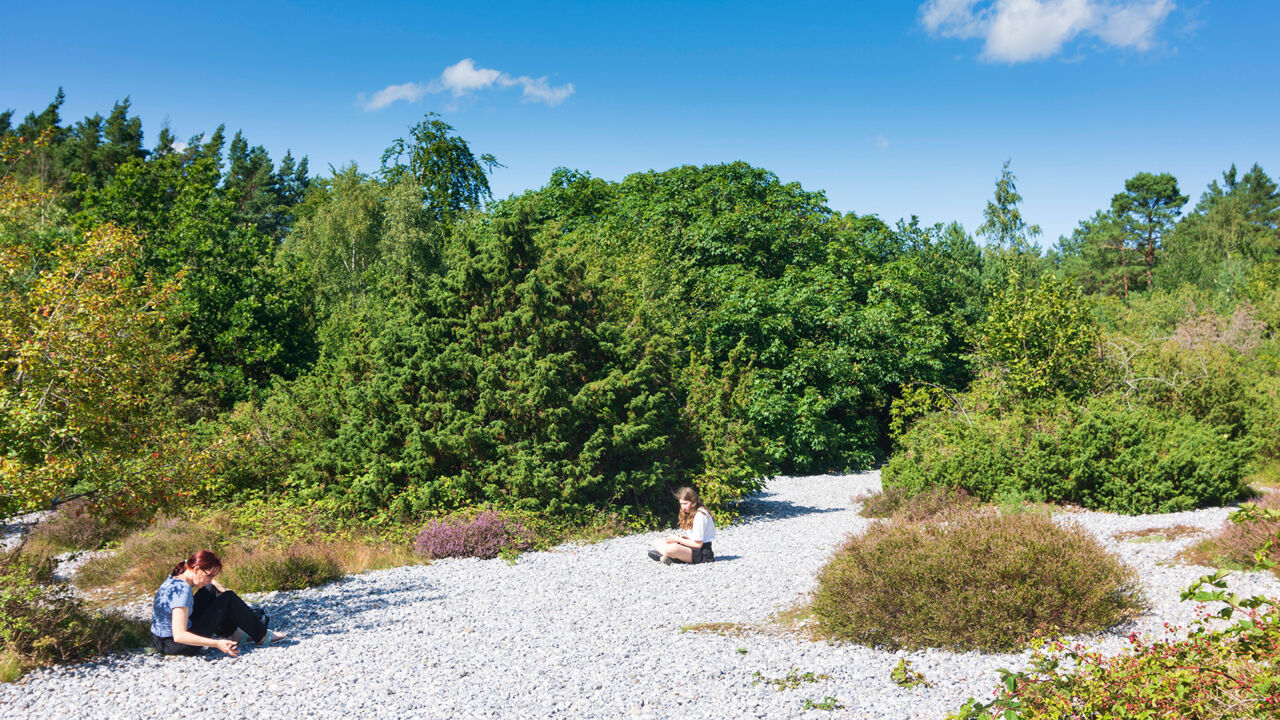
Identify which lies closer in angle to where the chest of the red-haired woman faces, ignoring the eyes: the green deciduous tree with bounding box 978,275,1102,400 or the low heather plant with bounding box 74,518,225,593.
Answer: the green deciduous tree

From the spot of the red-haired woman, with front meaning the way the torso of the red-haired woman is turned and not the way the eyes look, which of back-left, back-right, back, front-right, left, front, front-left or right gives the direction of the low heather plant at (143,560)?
left

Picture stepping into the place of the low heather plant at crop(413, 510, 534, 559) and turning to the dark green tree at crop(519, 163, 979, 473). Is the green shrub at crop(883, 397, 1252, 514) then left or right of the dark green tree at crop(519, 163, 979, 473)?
right

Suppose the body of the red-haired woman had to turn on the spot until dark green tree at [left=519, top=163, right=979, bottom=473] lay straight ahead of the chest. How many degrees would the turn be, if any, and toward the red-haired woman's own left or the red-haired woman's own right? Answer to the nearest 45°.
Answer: approximately 45° to the red-haired woman's own left

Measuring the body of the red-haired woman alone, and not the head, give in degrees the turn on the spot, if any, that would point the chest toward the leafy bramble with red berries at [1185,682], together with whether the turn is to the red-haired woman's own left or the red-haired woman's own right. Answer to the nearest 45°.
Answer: approximately 45° to the red-haired woman's own right

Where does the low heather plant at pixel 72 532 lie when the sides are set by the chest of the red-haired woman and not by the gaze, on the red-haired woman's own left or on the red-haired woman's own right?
on the red-haired woman's own left

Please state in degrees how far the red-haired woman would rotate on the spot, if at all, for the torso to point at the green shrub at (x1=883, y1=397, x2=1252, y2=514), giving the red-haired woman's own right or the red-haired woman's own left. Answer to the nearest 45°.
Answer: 0° — they already face it

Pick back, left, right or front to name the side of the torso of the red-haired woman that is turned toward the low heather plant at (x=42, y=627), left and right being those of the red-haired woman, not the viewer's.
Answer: back

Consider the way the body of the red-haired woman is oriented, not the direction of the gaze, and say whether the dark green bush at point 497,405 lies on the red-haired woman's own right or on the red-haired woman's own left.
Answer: on the red-haired woman's own left

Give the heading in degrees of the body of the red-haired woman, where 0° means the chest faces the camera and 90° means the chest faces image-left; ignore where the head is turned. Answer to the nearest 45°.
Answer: approximately 270°

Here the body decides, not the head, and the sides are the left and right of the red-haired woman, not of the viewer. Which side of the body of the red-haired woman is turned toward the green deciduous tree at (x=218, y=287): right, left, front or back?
left

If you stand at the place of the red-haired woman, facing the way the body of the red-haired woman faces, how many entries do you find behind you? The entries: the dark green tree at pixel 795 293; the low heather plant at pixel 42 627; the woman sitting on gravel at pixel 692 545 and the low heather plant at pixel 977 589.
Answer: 1

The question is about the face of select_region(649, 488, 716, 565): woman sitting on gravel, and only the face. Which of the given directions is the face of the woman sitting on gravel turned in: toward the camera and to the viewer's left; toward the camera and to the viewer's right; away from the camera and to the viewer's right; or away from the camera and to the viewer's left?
toward the camera and to the viewer's left

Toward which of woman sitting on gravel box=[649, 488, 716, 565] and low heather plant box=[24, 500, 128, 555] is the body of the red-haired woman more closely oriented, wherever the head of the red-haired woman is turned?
the woman sitting on gravel

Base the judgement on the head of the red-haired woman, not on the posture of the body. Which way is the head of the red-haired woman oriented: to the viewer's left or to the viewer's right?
to the viewer's right

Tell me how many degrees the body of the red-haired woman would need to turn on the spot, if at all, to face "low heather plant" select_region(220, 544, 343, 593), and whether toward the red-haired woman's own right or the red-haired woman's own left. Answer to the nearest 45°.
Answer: approximately 90° to the red-haired woman's own left
